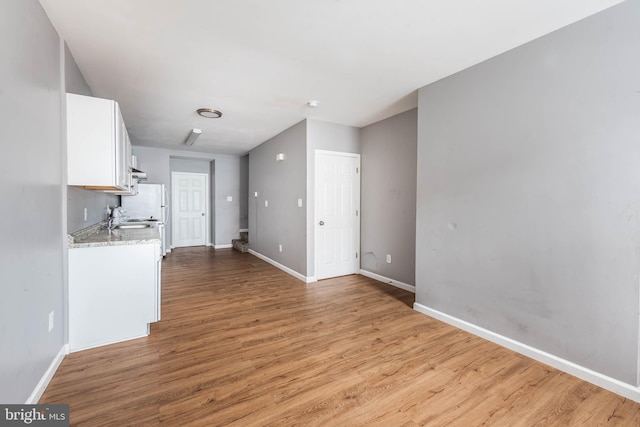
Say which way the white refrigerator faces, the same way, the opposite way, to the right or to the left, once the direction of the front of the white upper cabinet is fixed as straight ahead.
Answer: the same way

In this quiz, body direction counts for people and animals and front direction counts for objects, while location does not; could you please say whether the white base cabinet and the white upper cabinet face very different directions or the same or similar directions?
same or similar directions

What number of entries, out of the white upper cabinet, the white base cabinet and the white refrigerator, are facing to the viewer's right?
3

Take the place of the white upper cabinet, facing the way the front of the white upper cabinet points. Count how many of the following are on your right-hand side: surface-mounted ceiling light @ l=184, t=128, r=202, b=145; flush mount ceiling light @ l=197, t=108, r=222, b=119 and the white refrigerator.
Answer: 0

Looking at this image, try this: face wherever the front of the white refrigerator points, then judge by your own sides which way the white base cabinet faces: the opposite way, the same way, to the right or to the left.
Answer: the same way

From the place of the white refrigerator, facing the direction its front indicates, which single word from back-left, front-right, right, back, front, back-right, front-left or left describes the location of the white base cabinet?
right

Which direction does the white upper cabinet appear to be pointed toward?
to the viewer's right

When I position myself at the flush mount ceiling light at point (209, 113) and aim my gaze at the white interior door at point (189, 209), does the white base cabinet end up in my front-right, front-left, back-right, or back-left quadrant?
back-left

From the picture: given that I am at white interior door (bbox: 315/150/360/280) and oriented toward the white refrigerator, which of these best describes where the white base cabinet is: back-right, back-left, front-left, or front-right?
front-left

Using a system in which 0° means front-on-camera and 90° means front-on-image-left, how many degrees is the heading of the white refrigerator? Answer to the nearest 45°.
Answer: approximately 270°

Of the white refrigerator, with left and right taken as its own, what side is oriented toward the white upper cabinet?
right

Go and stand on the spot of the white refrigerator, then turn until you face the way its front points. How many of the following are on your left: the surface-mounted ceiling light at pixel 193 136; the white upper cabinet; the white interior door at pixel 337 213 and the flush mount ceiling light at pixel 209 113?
0

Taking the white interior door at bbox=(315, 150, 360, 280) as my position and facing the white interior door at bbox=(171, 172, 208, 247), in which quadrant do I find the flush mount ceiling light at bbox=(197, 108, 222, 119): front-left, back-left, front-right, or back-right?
front-left

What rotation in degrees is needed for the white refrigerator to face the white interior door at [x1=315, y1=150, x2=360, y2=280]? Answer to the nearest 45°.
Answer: approximately 45° to its right

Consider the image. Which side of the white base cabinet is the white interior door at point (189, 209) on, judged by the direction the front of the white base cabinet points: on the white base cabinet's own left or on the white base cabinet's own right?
on the white base cabinet's own left

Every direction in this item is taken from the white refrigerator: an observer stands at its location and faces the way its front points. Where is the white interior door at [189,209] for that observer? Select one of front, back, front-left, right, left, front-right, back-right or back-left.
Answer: front-left

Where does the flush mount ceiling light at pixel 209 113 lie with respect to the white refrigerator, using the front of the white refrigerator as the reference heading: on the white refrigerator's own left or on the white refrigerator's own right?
on the white refrigerator's own right

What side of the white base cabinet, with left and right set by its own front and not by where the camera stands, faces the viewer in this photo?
right
